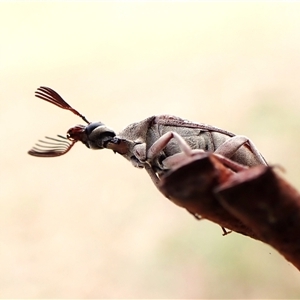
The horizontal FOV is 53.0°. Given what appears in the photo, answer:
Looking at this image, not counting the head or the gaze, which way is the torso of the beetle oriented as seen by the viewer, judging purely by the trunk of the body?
to the viewer's left
